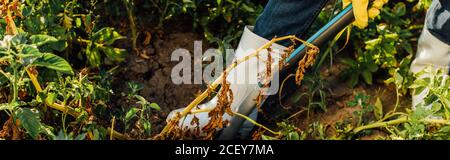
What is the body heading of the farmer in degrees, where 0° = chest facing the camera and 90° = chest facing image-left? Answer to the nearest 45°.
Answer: approximately 90°
